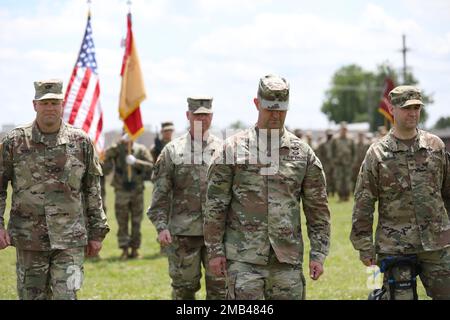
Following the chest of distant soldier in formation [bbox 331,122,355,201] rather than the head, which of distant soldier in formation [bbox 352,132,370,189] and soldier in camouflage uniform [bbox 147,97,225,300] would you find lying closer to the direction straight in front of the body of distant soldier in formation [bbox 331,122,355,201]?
the soldier in camouflage uniform

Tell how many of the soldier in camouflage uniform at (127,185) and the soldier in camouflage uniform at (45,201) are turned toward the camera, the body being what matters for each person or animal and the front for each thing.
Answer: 2

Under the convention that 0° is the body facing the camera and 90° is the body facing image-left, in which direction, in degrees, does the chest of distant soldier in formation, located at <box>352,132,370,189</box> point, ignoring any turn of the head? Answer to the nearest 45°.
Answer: approximately 0°

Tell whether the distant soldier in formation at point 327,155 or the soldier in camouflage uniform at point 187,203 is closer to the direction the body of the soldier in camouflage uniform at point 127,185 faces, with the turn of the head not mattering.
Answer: the soldier in camouflage uniform

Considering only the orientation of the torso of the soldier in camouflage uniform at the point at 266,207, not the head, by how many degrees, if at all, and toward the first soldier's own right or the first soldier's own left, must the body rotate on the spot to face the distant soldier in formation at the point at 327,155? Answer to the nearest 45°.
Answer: approximately 180°
